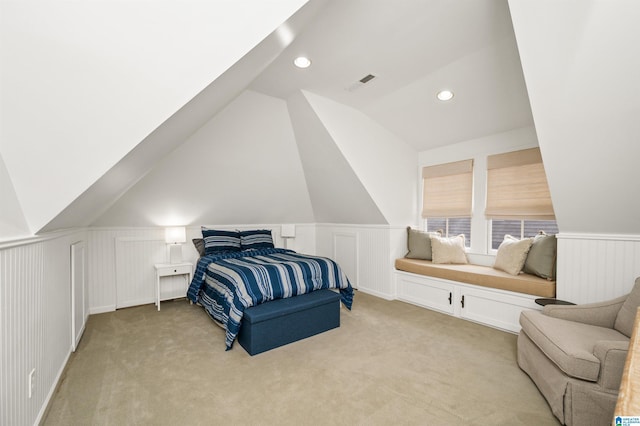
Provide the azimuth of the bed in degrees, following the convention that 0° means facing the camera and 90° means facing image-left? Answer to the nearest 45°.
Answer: approximately 315°

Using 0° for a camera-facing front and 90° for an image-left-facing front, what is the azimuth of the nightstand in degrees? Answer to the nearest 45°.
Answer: approximately 315°

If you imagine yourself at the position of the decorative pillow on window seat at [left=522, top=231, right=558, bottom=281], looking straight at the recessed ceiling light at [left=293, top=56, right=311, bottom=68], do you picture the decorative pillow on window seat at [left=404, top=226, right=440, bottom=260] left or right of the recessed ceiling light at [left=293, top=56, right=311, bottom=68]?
right

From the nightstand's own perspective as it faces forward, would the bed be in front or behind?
in front

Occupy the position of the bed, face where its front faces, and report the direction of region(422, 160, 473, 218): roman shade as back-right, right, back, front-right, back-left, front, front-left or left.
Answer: front-left

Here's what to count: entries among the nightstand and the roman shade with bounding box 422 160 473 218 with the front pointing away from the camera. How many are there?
0

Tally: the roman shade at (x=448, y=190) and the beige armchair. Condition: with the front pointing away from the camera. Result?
0

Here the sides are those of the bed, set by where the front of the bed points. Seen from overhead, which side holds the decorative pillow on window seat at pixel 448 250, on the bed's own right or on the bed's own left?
on the bed's own left

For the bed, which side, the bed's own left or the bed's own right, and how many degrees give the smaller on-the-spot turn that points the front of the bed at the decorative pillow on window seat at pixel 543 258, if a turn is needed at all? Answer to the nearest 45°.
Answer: approximately 45° to the bed's own left

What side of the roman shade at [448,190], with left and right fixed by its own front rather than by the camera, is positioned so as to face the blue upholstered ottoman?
front

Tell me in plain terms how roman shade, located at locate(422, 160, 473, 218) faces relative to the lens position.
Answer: facing the viewer and to the left of the viewer

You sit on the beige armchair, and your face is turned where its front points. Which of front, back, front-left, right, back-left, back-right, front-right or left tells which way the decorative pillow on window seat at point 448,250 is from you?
right

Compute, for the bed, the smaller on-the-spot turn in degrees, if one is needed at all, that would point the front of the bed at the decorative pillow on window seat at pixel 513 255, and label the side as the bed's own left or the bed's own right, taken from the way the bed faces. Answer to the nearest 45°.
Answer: approximately 45° to the bed's own left
